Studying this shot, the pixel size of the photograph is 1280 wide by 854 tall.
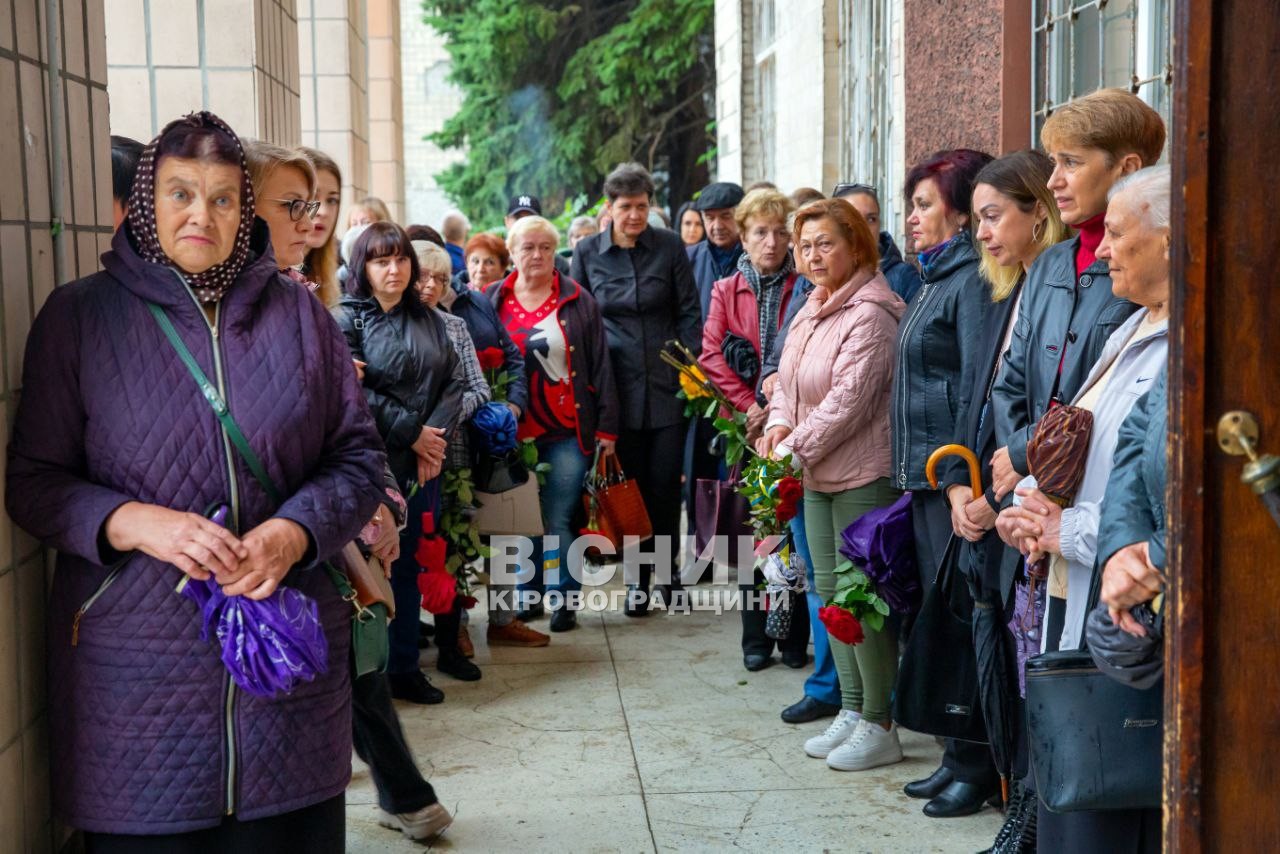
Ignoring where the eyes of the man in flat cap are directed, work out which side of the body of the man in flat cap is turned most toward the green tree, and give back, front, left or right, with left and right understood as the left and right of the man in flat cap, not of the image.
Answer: back

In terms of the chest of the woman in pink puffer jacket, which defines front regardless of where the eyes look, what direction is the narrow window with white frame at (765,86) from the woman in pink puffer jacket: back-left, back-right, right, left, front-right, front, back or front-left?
back-right

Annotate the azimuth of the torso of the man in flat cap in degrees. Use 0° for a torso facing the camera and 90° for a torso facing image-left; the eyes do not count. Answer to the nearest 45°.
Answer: approximately 0°

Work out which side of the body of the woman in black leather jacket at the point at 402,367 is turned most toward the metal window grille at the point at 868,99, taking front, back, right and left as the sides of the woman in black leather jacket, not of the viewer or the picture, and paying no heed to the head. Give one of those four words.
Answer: left

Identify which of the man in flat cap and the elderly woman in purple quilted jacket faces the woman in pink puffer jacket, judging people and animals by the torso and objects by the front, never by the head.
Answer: the man in flat cap

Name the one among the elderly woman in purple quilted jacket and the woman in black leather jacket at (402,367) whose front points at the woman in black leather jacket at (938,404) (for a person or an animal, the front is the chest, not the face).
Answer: the woman in black leather jacket at (402,367)

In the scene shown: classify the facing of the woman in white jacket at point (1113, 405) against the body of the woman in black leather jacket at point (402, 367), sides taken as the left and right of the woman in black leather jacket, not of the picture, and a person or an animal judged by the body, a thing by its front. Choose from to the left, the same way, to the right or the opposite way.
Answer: the opposite way

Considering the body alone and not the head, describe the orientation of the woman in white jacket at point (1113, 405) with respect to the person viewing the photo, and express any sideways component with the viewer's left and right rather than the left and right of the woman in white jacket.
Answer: facing to the left of the viewer

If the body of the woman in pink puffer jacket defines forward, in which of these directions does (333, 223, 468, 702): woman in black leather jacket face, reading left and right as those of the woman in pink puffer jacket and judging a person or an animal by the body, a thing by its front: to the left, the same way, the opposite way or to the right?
to the left

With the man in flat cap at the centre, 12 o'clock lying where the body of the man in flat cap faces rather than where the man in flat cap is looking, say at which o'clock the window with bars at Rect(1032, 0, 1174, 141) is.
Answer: The window with bars is roughly at 11 o'clock from the man in flat cap.

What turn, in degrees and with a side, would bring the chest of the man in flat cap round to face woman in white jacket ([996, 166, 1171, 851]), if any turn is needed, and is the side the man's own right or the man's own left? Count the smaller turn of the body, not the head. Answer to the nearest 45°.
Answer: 0° — they already face them

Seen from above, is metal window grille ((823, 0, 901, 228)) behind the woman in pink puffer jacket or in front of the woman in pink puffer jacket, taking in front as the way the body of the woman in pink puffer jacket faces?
behind

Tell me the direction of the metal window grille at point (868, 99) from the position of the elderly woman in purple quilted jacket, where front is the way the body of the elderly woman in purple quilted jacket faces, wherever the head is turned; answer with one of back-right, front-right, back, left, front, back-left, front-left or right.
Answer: back-left
